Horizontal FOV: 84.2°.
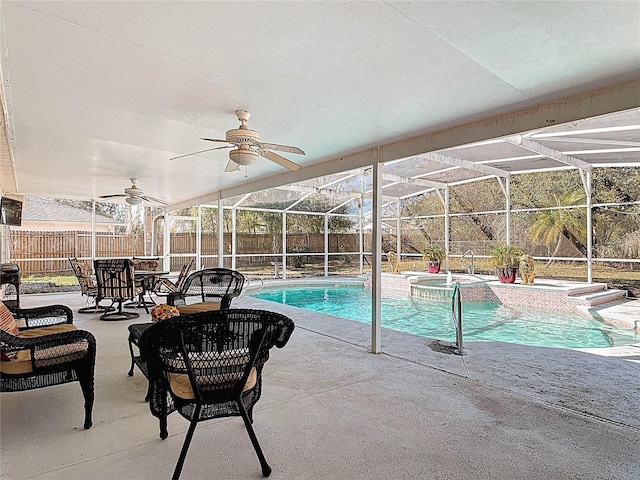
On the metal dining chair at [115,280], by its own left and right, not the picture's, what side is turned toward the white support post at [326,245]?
front

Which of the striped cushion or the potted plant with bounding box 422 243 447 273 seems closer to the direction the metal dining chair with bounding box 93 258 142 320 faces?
the potted plant

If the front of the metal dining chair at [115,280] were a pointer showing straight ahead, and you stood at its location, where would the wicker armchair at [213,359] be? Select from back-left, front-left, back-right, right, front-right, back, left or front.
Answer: back-right

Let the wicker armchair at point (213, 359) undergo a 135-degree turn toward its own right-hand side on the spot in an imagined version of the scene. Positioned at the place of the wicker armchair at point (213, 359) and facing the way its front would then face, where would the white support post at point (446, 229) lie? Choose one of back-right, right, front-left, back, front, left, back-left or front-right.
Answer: left

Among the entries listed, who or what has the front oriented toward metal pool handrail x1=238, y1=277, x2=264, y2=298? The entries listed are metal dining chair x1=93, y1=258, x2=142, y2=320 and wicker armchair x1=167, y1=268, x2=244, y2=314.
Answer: the metal dining chair

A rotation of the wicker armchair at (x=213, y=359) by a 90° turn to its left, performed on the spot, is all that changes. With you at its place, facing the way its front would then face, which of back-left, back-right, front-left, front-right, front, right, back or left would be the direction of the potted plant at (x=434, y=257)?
back-right

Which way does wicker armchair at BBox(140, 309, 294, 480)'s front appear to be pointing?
away from the camera

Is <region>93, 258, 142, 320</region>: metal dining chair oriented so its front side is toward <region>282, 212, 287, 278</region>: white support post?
yes

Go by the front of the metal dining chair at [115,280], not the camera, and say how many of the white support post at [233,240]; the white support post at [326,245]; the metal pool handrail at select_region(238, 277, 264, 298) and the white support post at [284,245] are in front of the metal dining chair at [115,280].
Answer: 4

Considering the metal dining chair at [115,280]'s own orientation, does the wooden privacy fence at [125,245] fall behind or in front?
in front

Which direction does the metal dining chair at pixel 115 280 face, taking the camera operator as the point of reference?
facing away from the viewer and to the right of the viewer

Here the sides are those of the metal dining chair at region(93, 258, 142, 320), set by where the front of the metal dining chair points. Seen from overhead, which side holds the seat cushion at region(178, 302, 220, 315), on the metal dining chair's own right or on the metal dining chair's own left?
on the metal dining chair's own right

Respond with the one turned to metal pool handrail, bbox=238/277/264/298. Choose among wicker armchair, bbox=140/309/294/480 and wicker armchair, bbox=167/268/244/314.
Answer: wicker armchair, bbox=140/309/294/480
